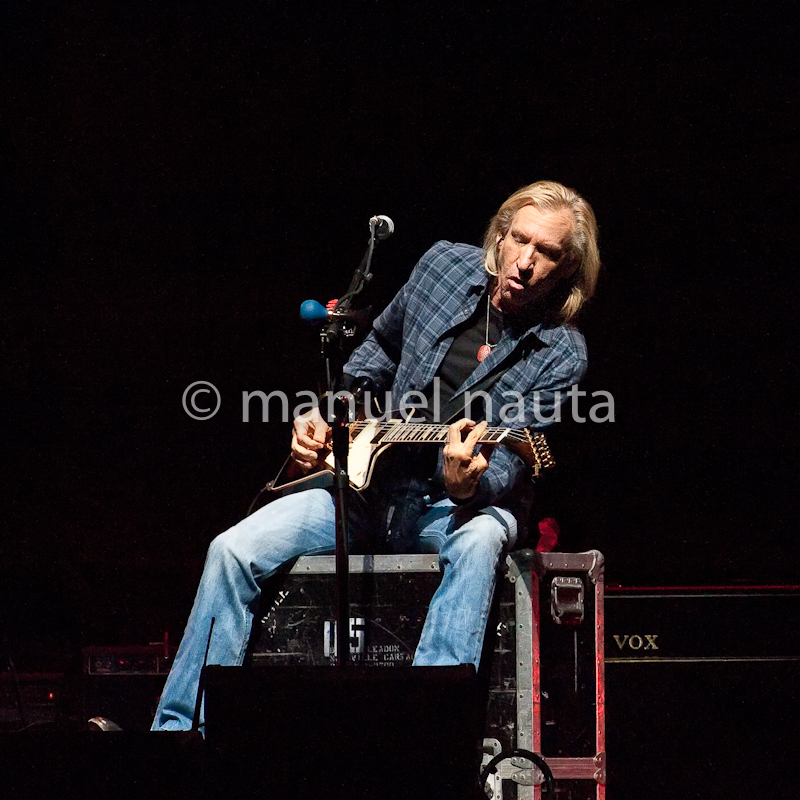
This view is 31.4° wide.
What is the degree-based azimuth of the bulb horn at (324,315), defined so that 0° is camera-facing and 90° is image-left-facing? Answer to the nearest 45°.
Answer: approximately 270°
